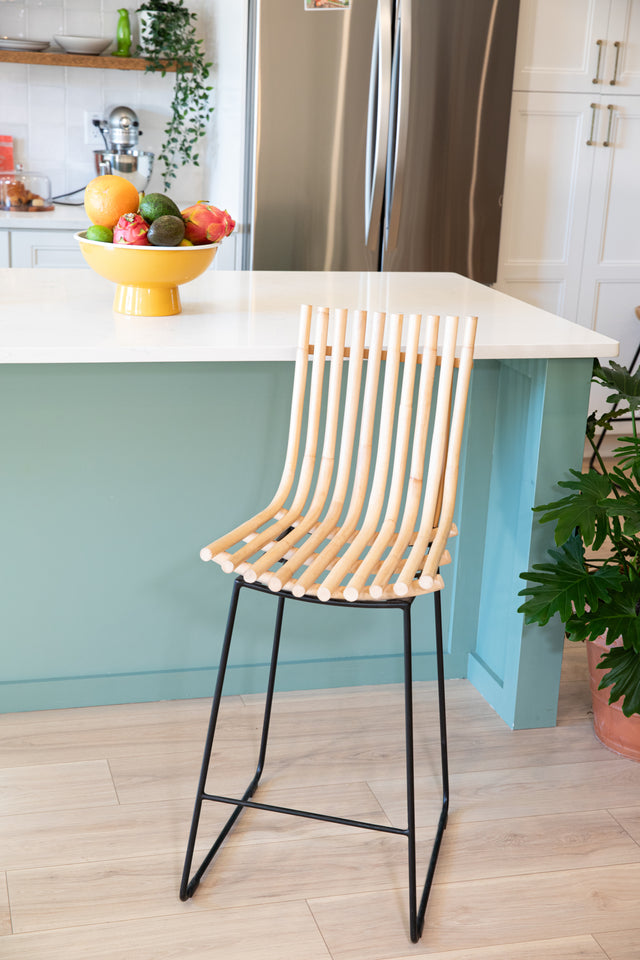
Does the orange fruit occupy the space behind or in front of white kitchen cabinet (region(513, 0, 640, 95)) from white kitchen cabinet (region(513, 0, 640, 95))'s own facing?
in front

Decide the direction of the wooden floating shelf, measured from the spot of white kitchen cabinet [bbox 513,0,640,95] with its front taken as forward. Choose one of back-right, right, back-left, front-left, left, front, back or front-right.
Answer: right

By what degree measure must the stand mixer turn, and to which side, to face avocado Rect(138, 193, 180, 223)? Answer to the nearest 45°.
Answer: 0° — it already faces it

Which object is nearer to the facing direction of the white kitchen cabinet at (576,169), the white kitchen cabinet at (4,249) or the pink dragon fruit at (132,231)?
the pink dragon fruit

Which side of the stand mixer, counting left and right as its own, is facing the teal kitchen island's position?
front

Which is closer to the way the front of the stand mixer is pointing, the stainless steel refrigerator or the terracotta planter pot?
the terracotta planter pot

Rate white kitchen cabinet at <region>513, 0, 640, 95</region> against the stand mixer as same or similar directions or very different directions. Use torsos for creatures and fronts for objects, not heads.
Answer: same or similar directions

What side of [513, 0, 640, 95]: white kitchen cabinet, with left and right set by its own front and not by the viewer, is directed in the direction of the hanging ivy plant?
right

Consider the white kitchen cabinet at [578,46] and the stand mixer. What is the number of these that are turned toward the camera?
2

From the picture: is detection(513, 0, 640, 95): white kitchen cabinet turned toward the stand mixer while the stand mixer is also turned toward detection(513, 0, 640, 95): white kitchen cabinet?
no

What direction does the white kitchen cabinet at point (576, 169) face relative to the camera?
toward the camera

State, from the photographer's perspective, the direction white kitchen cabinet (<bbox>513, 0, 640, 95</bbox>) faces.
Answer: facing the viewer

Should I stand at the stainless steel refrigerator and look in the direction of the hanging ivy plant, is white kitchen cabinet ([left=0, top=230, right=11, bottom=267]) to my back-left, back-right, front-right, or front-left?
front-left

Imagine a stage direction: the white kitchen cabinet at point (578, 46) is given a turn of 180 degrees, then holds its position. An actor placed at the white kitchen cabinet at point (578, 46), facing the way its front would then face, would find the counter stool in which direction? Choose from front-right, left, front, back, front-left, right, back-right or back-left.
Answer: back

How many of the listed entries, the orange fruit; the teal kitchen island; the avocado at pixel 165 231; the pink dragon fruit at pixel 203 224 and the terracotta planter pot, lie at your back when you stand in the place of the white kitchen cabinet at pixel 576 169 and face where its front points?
0

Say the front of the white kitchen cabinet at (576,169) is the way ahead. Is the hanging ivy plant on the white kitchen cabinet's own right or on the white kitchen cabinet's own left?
on the white kitchen cabinet's own right

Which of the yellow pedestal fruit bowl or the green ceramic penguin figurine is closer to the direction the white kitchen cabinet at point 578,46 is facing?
the yellow pedestal fruit bowl

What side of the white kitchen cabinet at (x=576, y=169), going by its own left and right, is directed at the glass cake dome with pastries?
right
